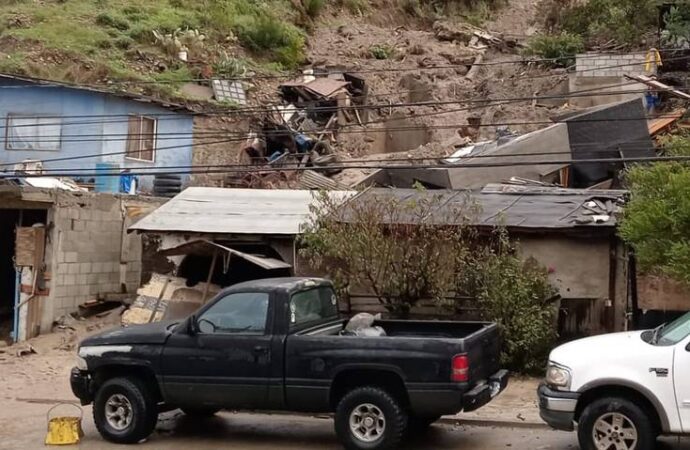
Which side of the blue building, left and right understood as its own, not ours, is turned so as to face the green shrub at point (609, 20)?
left

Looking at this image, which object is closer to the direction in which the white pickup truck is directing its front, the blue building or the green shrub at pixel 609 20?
the blue building

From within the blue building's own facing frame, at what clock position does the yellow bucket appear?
The yellow bucket is roughly at 12 o'clock from the blue building.

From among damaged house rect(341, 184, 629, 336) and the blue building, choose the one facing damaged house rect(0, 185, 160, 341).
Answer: the blue building

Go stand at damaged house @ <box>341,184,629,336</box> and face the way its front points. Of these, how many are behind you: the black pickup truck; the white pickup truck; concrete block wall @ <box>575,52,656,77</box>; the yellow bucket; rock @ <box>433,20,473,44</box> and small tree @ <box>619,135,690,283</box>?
2

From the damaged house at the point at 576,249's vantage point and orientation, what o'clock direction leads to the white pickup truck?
The white pickup truck is roughly at 12 o'clock from the damaged house.

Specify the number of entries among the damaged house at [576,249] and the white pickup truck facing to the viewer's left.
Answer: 1

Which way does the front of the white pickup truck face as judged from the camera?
facing to the left of the viewer

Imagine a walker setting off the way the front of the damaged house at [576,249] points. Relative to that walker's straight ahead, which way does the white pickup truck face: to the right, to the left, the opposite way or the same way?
to the right

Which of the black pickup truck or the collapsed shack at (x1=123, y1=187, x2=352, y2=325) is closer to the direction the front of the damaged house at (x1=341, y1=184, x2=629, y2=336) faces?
the black pickup truck

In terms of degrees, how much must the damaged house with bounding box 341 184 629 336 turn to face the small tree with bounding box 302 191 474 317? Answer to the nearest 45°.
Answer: approximately 90° to its right

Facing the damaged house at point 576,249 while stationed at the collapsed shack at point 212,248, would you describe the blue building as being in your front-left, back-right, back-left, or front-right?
back-left
